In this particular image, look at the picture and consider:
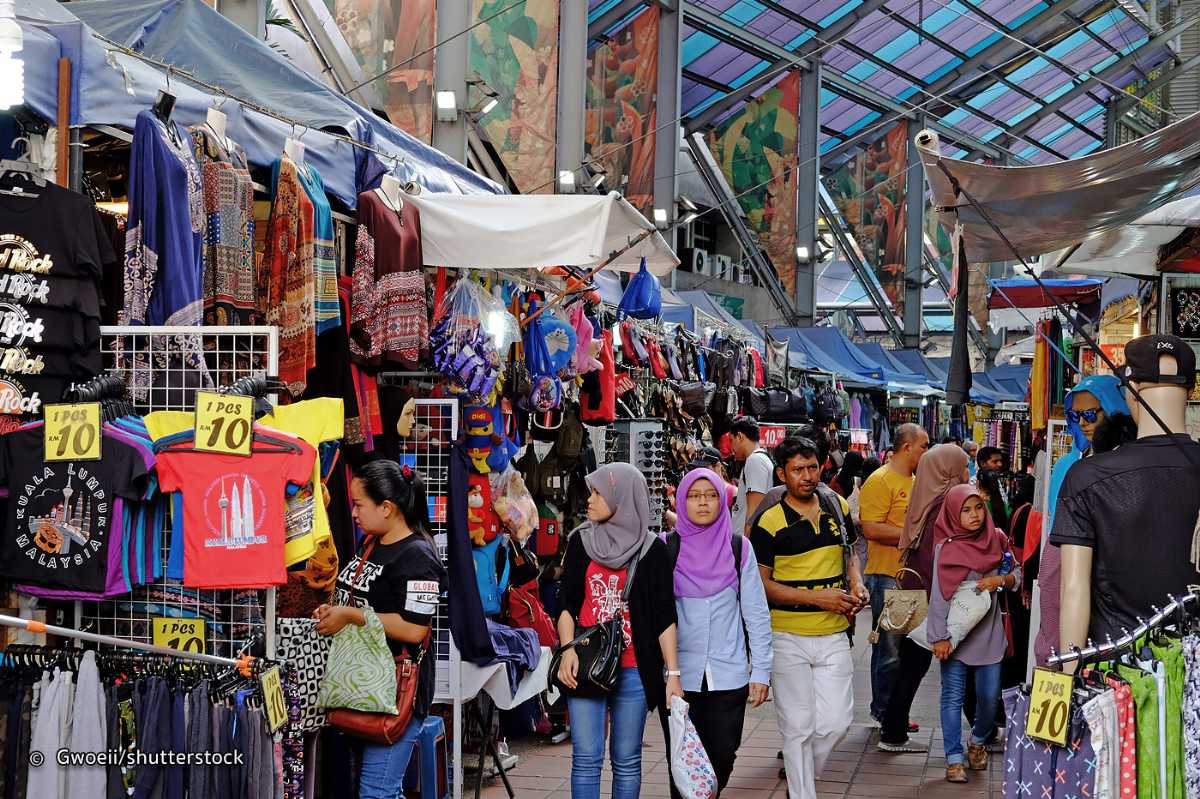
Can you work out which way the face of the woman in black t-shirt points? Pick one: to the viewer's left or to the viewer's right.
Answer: to the viewer's left

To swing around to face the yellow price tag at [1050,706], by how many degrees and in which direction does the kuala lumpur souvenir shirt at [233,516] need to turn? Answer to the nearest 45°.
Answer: approximately 45° to its left

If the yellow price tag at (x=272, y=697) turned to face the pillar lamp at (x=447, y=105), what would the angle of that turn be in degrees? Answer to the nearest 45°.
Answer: approximately 135° to its left

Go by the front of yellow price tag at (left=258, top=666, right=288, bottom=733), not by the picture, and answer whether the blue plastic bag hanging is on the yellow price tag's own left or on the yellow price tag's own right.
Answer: on the yellow price tag's own left

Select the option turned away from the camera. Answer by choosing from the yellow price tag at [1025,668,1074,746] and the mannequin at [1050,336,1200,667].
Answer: the mannequin

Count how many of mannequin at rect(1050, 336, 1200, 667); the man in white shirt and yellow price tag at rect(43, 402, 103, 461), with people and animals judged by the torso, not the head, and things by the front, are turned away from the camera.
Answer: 1

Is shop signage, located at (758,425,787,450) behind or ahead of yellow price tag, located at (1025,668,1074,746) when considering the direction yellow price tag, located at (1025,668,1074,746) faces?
behind

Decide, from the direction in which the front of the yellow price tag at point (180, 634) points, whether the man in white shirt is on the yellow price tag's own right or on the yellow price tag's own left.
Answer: on the yellow price tag's own left
